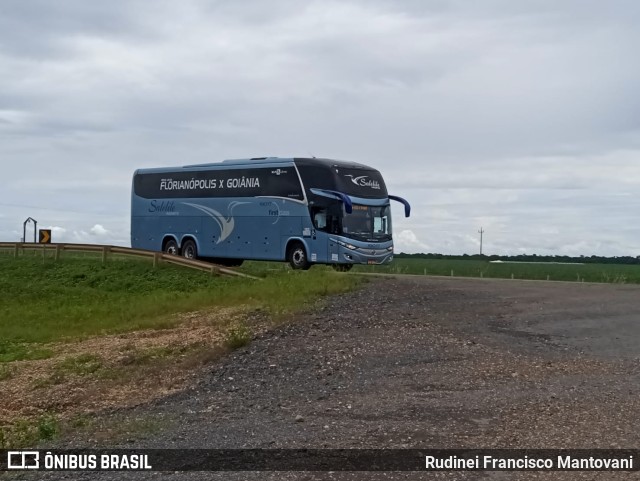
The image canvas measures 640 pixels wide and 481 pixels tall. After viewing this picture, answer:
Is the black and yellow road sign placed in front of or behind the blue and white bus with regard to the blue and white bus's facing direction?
behind

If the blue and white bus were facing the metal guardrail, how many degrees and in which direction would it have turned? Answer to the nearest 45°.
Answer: approximately 180°
